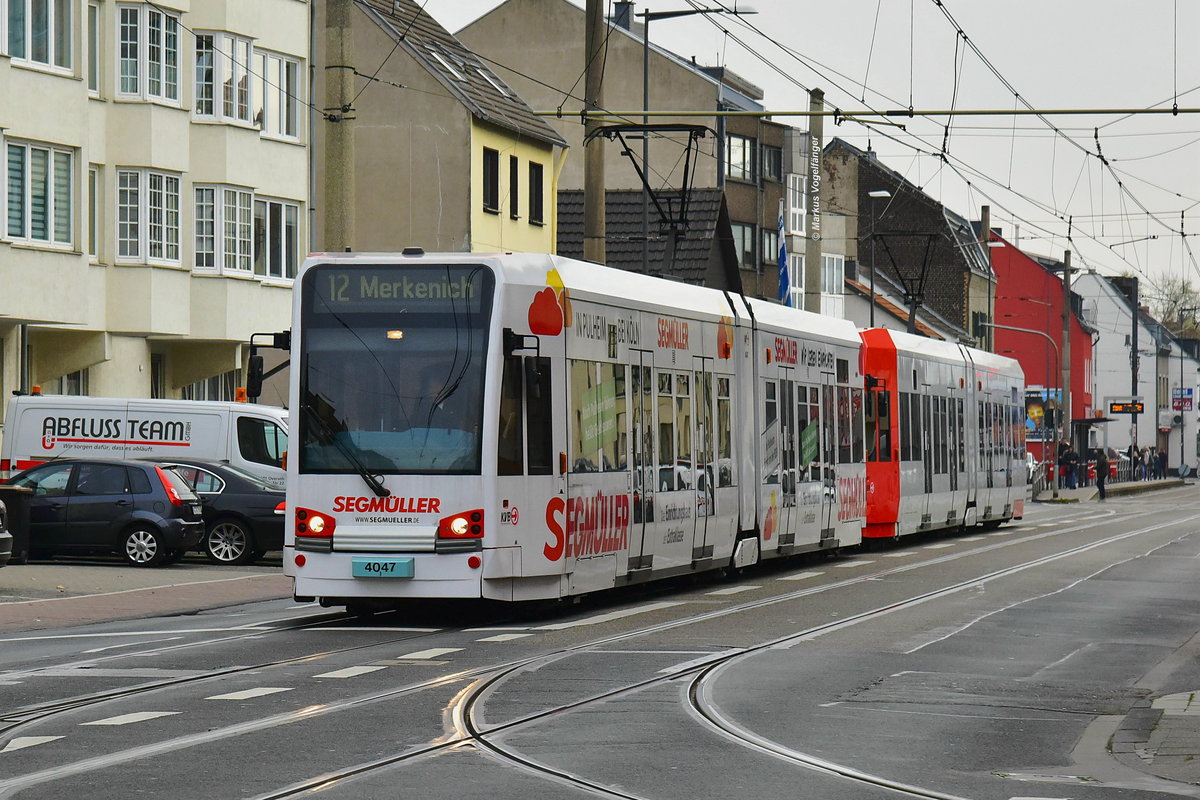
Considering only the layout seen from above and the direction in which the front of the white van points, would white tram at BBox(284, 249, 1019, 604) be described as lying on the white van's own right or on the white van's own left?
on the white van's own right

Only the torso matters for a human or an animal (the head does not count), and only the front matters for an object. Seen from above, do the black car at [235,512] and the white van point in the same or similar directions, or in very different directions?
very different directions

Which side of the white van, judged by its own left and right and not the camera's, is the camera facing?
right

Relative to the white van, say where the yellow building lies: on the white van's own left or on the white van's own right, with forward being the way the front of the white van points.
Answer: on the white van's own left

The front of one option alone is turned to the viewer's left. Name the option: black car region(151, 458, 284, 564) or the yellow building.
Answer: the black car

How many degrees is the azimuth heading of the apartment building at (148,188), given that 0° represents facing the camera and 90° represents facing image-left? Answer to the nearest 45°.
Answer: approximately 315°

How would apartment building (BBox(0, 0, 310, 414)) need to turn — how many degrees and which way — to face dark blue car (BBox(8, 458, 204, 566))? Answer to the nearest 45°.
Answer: approximately 45° to its right

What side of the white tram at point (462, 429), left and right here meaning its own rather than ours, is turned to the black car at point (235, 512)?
right

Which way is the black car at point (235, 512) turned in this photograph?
to the viewer's left

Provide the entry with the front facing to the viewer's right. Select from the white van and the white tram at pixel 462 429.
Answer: the white van

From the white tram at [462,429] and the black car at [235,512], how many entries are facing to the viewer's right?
0

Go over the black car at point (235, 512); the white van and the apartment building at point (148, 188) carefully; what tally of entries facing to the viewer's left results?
1

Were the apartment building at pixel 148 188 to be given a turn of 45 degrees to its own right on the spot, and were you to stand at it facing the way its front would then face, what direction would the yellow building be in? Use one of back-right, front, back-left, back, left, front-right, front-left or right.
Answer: back-left
